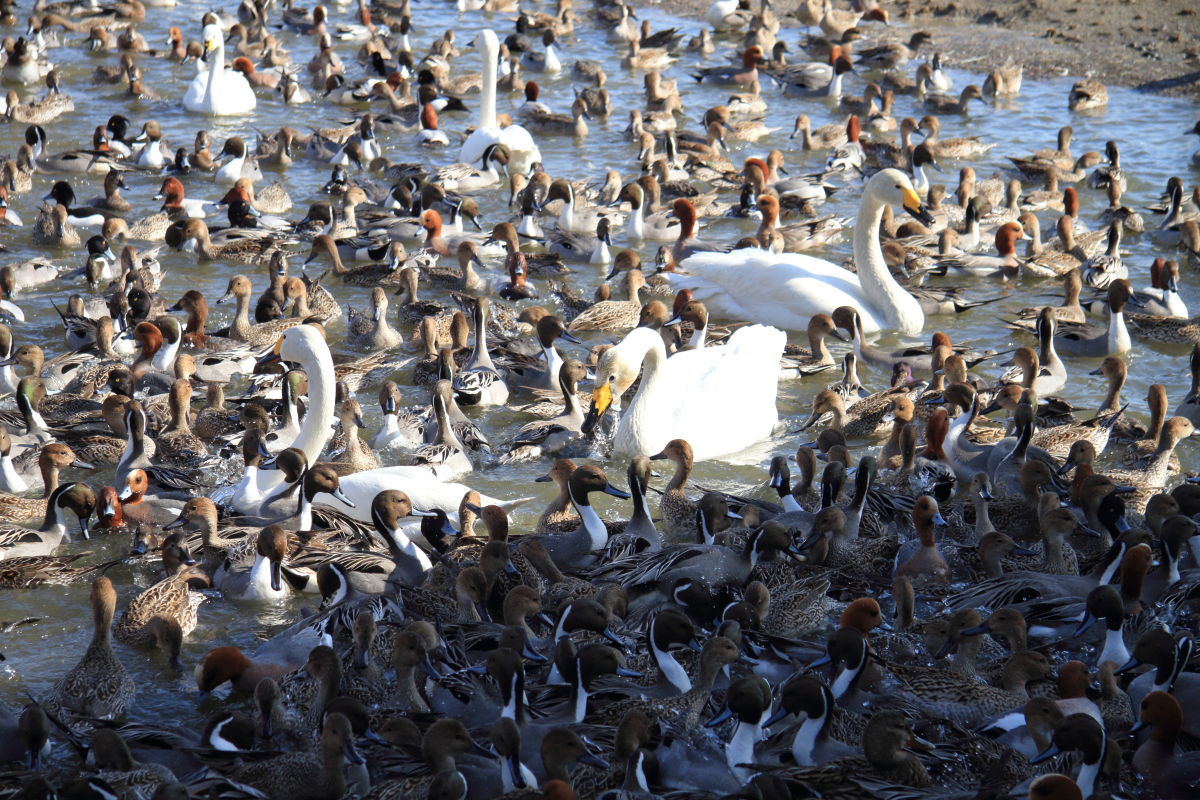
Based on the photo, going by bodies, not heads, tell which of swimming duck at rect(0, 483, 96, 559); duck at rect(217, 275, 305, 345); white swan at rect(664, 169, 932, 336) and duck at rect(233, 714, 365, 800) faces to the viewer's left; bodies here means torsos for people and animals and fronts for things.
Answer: duck at rect(217, 275, 305, 345)

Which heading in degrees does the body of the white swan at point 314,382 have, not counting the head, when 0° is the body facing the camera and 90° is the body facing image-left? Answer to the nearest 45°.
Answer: approximately 90°

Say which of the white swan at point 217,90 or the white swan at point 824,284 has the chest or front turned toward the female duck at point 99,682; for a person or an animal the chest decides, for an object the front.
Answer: the white swan at point 217,90

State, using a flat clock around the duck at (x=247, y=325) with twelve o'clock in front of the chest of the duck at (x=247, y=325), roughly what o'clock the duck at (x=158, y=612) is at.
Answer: the duck at (x=158, y=612) is roughly at 9 o'clock from the duck at (x=247, y=325).

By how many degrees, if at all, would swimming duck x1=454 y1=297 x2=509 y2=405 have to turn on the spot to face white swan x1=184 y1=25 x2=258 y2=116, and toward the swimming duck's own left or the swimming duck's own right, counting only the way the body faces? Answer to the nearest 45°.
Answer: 0° — it already faces it

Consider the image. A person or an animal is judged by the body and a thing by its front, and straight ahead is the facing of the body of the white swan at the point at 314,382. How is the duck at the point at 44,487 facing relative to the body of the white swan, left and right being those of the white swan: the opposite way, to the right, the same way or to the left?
the opposite way

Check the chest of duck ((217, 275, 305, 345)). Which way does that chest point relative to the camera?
to the viewer's left

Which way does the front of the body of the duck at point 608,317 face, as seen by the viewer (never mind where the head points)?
to the viewer's right

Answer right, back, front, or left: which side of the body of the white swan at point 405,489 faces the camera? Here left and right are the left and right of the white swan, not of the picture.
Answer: left
